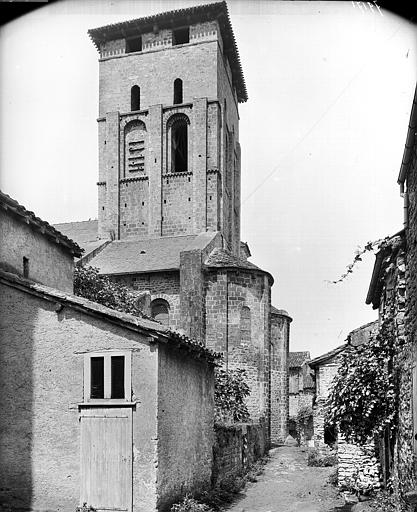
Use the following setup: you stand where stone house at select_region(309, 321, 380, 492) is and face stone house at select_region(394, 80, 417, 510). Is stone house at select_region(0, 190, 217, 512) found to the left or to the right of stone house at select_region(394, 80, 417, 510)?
right

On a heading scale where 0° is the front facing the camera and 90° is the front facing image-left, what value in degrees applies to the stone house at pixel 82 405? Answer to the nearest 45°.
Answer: approximately 0°

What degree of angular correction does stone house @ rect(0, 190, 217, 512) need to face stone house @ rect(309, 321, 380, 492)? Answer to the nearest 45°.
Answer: approximately 135° to its left

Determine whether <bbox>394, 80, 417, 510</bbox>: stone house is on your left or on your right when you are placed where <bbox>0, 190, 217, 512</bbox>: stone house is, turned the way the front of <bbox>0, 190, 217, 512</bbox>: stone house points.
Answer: on your left

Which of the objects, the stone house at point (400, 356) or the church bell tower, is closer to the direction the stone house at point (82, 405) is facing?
the stone house

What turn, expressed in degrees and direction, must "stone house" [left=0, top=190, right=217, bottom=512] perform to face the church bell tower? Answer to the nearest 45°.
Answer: approximately 180°

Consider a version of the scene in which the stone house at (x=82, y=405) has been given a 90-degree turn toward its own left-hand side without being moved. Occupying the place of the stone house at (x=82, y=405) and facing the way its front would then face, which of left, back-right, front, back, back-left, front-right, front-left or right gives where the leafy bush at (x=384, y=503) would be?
front

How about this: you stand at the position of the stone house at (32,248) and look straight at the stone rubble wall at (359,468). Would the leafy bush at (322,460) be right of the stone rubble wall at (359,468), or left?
left

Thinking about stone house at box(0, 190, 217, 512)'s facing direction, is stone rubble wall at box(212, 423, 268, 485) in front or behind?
behind

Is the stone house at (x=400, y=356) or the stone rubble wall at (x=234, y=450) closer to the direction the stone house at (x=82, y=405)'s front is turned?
the stone house
